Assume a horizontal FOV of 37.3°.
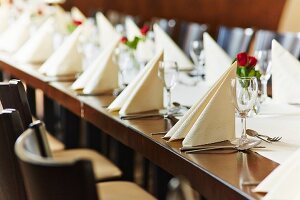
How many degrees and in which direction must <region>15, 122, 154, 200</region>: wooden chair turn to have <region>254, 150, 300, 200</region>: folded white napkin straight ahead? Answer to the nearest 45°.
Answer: approximately 45° to its right

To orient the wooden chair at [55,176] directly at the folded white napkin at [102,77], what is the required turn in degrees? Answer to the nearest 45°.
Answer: approximately 45° to its left

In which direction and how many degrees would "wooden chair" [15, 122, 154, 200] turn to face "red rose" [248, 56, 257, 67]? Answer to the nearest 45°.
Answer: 0° — it already faces it

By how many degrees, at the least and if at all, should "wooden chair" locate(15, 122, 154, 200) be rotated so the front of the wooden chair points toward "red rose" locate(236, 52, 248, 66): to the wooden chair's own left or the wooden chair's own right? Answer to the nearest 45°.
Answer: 0° — it already faces it

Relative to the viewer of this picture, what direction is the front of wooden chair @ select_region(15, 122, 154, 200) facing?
facing away from the viewer and to the right of the viewer

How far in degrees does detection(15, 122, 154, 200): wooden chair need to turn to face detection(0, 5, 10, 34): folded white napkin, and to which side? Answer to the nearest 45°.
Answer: approximately 45° to its left
